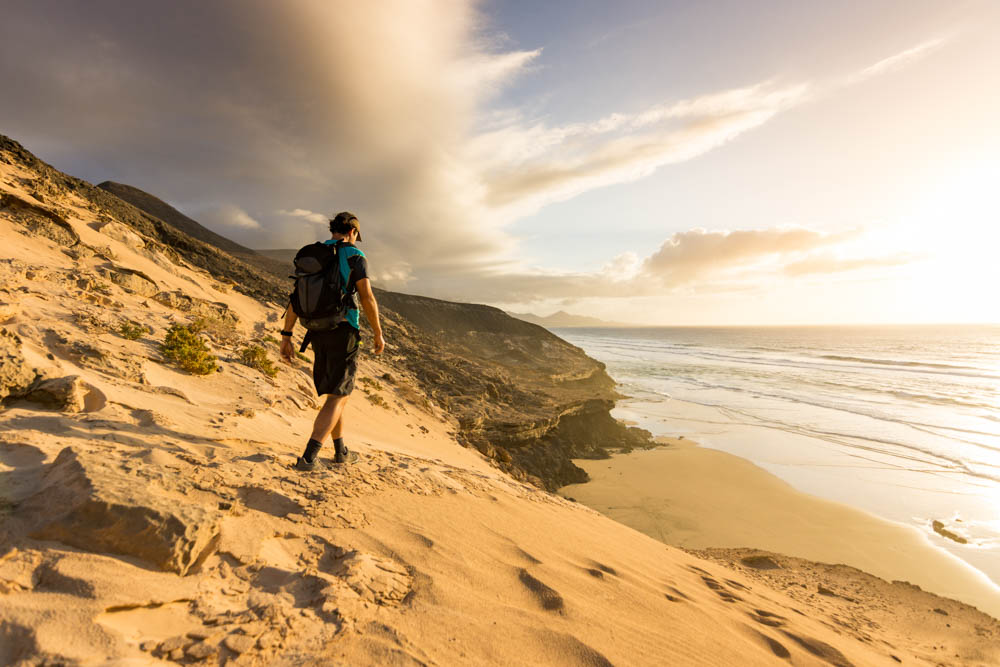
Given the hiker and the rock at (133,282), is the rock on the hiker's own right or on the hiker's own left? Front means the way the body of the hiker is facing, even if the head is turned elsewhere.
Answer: on the hiker's own left

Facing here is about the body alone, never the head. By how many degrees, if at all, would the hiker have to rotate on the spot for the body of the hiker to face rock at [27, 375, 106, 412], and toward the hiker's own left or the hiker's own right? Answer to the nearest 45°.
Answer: approximately 135° to the hiker's own left

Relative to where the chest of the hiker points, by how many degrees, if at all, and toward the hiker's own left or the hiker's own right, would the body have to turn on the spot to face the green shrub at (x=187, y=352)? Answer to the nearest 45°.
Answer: approximately 90° to the hiker's own left

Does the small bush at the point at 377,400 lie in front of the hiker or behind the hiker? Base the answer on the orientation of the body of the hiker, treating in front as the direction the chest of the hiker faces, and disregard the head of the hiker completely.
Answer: in front

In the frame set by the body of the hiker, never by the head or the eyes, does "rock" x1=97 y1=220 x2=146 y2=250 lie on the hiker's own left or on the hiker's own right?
on the hiker's own left

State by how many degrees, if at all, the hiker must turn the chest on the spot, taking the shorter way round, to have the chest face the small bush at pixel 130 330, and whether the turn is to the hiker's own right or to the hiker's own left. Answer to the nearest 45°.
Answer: approximately 90° to the hiker's own left

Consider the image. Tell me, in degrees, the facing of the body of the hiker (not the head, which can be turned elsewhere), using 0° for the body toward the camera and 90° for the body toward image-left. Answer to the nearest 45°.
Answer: approximately 225°

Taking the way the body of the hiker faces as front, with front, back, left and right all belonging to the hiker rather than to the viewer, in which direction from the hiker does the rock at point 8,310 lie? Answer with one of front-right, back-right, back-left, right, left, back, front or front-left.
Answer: left
